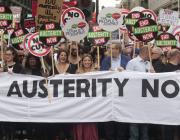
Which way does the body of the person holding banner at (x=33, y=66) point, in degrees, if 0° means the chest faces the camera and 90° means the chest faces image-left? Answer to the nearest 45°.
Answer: approximately 0°

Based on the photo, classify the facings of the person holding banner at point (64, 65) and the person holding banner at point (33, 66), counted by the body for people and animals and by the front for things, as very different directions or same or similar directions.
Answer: same or similar directions

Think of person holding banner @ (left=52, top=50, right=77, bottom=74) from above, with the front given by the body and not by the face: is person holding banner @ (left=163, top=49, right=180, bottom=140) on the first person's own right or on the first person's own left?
on the first person's own left

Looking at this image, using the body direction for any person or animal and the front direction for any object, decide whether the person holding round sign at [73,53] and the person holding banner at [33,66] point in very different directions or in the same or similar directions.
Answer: same or similar directions

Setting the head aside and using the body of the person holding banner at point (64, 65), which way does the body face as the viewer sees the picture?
toward the camera

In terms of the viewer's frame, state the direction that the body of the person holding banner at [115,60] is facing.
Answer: toward the camera

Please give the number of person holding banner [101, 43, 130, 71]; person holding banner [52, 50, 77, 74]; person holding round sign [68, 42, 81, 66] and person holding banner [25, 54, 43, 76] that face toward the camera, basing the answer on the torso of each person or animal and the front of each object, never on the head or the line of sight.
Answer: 4

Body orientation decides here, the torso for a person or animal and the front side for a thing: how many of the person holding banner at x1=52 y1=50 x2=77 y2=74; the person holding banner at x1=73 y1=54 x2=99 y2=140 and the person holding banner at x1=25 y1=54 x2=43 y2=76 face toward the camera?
3

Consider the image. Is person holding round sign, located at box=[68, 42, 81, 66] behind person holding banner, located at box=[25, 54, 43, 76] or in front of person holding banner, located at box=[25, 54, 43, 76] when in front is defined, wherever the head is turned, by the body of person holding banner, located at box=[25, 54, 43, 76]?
behind

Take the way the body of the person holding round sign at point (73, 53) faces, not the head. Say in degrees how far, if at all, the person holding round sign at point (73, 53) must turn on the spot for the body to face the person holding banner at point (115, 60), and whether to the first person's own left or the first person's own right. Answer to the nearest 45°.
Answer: approximately 45° to the first person's own left

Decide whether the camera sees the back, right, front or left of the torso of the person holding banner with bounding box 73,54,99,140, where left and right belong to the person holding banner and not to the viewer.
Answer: front

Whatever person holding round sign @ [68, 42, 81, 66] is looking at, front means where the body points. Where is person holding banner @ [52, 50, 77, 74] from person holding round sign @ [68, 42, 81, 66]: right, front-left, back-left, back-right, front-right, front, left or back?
front
